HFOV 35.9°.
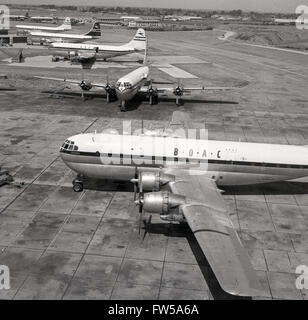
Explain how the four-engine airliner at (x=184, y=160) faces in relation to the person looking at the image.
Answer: facing to the left of the viewer
